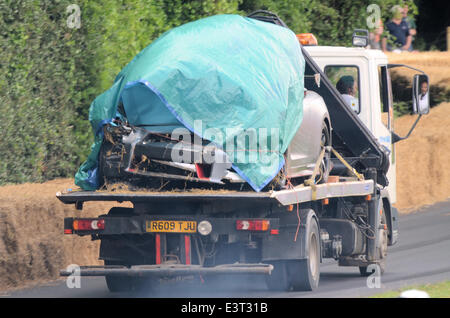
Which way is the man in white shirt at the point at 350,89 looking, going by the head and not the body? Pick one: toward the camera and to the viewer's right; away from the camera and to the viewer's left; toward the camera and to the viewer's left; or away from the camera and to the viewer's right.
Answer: away from the camera and to the viewer's right

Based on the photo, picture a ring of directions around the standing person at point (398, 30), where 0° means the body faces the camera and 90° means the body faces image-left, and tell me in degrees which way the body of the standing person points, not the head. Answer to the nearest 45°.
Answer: approximately 0°

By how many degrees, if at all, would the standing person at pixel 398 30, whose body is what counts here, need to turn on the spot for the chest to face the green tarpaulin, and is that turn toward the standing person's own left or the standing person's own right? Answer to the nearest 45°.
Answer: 0° — they already face it
